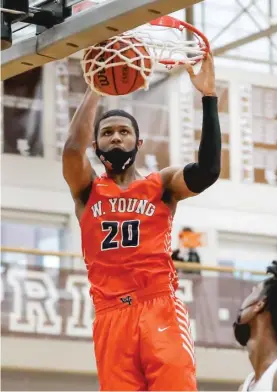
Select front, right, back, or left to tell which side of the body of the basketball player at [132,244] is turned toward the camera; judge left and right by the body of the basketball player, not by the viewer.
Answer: front

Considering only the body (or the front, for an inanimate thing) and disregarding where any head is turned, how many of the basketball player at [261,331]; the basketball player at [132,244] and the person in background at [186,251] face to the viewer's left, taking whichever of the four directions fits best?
1

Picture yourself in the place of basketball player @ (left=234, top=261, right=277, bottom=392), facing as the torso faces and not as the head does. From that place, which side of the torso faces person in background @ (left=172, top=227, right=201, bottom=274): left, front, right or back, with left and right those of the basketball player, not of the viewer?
right

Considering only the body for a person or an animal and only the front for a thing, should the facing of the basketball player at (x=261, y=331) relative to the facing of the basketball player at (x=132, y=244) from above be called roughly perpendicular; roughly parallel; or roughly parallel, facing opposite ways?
roughly perpendicular

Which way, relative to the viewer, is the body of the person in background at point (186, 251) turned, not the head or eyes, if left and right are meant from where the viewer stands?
facing the viewer

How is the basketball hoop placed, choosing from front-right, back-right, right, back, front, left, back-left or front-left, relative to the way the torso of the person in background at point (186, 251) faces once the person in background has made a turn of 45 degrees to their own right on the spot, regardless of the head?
front-left

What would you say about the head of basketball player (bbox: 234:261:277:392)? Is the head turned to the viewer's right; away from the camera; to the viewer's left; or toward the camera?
to the viewer's left

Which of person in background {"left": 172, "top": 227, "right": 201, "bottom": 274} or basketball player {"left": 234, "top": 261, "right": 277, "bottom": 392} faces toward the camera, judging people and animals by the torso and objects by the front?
the person in background

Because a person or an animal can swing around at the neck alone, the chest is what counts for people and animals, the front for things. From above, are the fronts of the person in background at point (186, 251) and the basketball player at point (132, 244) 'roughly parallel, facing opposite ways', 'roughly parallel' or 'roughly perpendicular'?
roughly parallel

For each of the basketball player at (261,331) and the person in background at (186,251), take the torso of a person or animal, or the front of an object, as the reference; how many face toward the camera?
1

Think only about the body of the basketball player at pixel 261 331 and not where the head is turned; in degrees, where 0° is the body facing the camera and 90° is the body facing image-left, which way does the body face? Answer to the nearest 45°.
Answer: approximately 90°

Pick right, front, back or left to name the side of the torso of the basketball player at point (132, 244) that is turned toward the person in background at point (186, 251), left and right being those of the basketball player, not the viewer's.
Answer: back

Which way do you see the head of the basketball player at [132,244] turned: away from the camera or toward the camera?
toward the camera

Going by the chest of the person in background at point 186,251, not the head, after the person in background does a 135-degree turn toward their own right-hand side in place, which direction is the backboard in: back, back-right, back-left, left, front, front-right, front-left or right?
back-left
